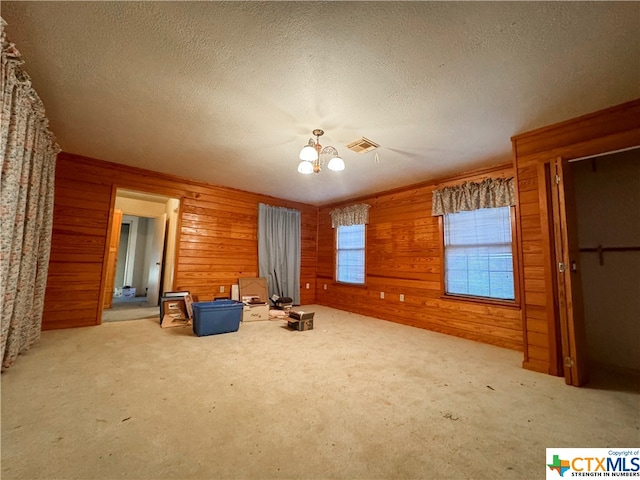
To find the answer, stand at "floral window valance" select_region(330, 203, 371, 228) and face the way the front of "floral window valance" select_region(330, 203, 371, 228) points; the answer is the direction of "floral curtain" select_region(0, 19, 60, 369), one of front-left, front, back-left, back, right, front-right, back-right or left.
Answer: front

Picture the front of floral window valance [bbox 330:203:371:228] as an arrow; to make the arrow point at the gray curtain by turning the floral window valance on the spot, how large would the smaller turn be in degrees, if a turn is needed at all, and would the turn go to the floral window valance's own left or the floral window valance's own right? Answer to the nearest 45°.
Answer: approximately 45° to the floral window valance's own right

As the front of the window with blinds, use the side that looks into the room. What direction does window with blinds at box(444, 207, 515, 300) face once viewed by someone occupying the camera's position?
facing the viewer and to the left of the viewer

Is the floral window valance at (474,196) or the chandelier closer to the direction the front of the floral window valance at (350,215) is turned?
the chandelier

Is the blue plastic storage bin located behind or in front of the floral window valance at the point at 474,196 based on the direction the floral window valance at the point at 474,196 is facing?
in front

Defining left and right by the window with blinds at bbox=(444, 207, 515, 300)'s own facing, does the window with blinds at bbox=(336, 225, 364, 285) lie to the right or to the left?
on its right

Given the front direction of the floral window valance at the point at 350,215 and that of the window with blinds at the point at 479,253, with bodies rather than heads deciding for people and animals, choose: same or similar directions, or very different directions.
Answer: same or similar directions

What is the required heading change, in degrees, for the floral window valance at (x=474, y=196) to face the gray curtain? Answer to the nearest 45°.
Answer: approximately 45° to its right

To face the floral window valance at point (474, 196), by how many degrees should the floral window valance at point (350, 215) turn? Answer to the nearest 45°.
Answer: approximately 90° to its left

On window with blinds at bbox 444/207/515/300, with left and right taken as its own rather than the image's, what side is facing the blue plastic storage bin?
front

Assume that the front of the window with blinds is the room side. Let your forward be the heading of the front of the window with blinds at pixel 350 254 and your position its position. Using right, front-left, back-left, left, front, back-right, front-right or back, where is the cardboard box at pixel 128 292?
front-right

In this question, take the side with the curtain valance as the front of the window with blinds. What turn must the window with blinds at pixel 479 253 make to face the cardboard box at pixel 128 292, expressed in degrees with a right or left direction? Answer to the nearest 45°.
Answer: approximately 45° to its right

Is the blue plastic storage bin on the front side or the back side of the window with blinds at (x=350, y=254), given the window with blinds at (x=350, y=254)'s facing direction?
on the front side
